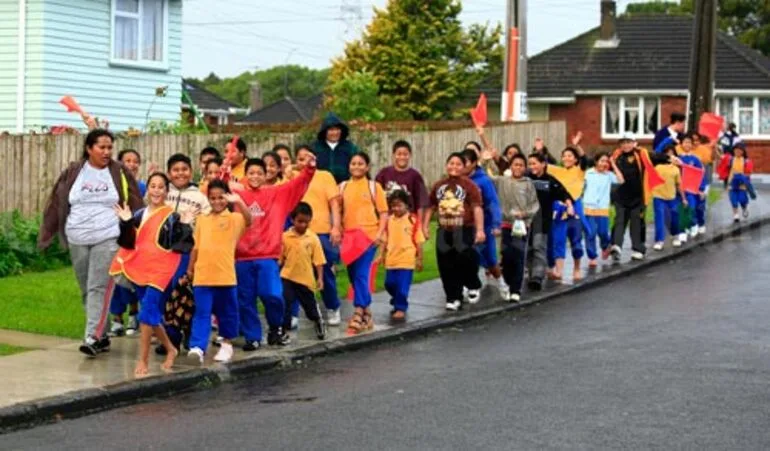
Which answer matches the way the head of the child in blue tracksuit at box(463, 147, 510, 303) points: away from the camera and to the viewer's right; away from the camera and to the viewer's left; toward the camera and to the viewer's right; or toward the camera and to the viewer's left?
toward the camera and to the viewer's left

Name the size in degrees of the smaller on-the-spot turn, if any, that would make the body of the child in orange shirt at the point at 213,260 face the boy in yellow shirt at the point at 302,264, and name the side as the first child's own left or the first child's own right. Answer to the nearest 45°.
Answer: approximately 135° to the first child's own left

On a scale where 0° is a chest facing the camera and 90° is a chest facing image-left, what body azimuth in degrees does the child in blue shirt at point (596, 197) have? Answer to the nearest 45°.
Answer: approximately 0°

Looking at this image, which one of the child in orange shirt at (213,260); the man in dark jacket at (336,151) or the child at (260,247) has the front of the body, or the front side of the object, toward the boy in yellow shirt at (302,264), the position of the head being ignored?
the man in dark jacket

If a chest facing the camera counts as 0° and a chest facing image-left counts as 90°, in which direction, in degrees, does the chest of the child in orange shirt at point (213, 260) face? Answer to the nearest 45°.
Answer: approximately 0°

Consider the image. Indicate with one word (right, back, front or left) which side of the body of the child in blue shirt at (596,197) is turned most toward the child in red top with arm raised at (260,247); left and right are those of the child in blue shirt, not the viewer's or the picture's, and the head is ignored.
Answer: front

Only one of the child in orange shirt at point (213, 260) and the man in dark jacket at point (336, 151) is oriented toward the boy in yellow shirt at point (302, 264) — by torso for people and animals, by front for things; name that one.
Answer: the man in dark jacket
